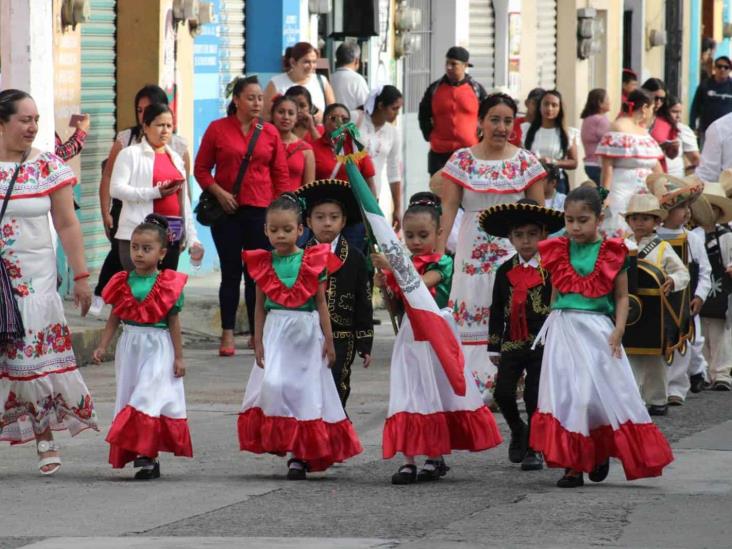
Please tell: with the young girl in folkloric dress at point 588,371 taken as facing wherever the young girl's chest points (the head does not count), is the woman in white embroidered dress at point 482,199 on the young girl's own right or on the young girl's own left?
on the young girl's own right

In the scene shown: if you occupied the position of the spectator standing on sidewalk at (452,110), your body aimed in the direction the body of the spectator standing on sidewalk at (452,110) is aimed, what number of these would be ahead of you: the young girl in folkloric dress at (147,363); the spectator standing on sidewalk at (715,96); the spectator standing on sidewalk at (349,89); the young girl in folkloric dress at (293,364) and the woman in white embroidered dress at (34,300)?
3

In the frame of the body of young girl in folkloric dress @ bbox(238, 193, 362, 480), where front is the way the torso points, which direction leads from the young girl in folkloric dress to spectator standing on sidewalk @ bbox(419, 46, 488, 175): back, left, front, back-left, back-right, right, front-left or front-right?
back

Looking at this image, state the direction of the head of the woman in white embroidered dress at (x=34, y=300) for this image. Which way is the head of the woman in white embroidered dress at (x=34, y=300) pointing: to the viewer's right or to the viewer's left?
to the viewer's right

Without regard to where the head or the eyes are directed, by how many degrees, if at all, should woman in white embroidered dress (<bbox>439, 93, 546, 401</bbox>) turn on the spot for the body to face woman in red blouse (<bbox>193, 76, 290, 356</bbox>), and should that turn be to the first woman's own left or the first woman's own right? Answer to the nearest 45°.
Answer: approximately 135° to the first woman's own right

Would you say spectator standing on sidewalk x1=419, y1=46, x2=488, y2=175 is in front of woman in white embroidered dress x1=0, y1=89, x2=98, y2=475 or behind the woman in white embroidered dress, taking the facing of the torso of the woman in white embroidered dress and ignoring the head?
behind

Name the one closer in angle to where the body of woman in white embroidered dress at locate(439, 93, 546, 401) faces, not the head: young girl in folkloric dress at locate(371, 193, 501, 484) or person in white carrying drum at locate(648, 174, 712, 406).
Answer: the young girl in folkloric dress

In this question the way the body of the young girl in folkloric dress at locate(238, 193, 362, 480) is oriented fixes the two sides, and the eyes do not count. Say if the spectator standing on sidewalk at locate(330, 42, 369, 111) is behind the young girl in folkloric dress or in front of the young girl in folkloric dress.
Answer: behind

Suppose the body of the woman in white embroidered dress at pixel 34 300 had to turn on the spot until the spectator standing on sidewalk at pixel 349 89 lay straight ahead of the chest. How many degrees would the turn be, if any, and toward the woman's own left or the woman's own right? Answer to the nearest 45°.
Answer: approximately 180°

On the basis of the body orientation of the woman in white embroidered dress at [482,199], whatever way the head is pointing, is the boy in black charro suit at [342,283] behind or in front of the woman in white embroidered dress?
in front
